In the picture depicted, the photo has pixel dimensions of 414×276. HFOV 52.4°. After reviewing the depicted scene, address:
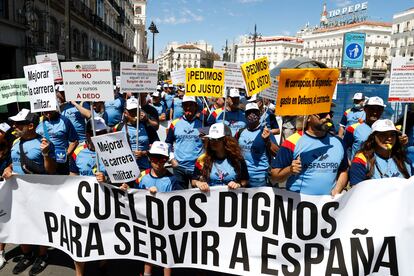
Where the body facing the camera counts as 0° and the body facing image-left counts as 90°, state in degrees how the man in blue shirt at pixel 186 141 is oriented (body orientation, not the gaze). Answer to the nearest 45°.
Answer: approximately 0°

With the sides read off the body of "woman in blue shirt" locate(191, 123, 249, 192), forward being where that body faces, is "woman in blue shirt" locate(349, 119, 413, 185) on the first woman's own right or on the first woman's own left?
on the first woman's own left

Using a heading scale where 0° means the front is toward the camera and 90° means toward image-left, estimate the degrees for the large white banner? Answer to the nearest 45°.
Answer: approximately 0°

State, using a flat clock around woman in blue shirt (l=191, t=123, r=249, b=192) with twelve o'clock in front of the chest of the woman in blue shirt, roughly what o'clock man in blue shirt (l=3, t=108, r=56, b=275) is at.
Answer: The man in blue shirt is roughly at 3 o'clock from the woman in blue shirt.

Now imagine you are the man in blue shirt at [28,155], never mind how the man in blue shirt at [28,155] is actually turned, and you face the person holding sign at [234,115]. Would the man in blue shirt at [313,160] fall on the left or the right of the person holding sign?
right

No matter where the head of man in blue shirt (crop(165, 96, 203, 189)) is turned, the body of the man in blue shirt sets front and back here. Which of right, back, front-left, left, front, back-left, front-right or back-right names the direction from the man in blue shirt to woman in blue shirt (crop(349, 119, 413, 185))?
front-left
